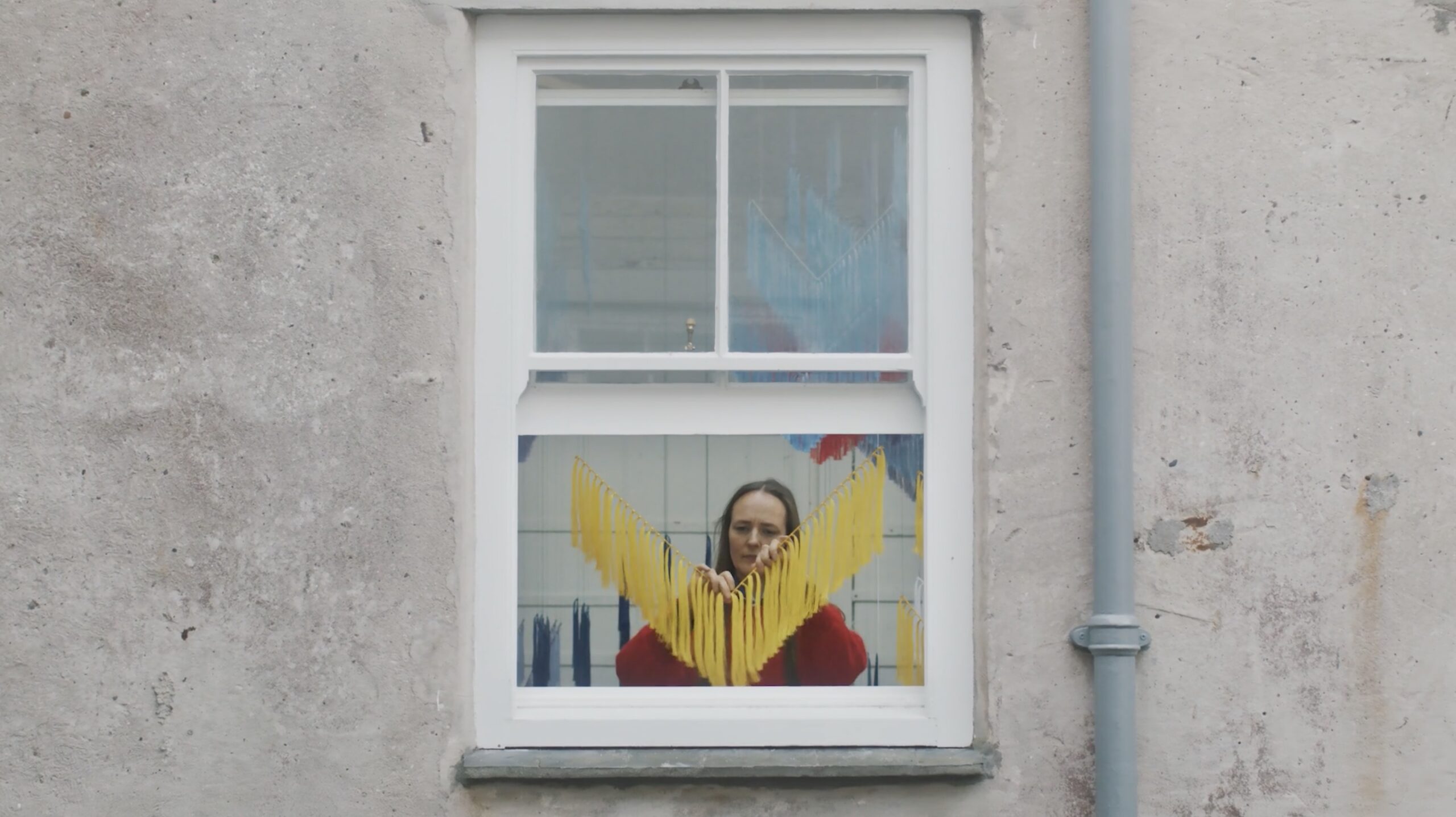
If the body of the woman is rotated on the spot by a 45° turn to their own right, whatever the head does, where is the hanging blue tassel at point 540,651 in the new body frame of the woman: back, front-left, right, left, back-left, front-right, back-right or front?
front-right

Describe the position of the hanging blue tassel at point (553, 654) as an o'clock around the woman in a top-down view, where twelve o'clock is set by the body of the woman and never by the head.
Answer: The hanging blue tassel is roughly at 3 o'clock from the woman.

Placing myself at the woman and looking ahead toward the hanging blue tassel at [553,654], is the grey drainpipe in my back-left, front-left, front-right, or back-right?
back-left
